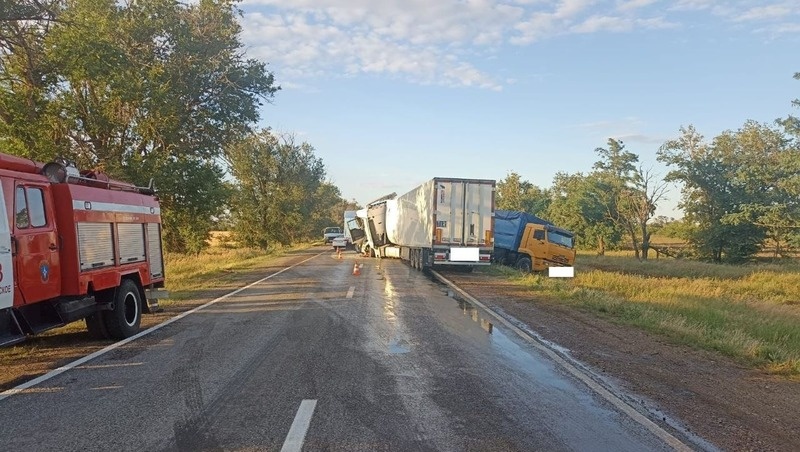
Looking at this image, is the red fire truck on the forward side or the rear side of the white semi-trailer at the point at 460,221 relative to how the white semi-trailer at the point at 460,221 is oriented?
on the rear side

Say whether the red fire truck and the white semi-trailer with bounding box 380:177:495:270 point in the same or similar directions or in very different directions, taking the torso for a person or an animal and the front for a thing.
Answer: very different directions

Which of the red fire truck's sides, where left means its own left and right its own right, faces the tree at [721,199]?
back

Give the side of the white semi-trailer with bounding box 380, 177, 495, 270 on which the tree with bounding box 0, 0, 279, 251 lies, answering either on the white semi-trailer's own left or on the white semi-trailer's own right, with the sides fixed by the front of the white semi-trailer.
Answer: on the white semi-trailer's own left

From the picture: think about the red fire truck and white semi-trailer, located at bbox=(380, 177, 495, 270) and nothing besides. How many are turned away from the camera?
1

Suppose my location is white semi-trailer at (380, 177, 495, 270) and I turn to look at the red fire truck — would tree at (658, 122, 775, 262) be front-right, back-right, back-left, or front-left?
back-left

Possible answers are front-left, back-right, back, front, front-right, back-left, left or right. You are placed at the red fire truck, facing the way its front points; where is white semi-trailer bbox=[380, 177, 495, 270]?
back

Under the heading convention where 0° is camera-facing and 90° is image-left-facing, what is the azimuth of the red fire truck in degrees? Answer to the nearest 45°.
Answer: approximately 45°

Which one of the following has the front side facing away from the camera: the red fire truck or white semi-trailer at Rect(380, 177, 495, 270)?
the white semi-trailer

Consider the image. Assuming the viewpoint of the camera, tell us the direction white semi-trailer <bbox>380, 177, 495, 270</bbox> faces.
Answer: facing away from the viewer
